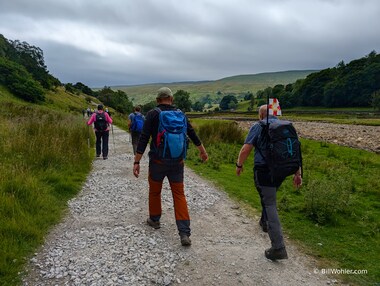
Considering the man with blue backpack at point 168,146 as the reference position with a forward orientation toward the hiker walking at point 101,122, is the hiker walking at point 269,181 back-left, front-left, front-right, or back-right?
back-right

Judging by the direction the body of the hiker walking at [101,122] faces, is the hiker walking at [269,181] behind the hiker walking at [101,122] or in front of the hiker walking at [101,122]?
behind

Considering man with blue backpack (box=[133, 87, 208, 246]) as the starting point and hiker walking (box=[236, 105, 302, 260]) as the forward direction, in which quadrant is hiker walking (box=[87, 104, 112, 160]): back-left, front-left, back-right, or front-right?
back-left

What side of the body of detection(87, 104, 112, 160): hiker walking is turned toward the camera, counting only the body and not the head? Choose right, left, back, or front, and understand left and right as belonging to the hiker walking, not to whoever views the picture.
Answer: back

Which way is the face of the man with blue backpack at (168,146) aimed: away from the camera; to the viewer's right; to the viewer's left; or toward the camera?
away from the camera

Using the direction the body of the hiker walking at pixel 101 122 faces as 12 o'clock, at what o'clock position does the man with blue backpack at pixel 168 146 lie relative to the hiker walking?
The man with blue backpack is roughly at 6 o'clock from the hiker walking.
